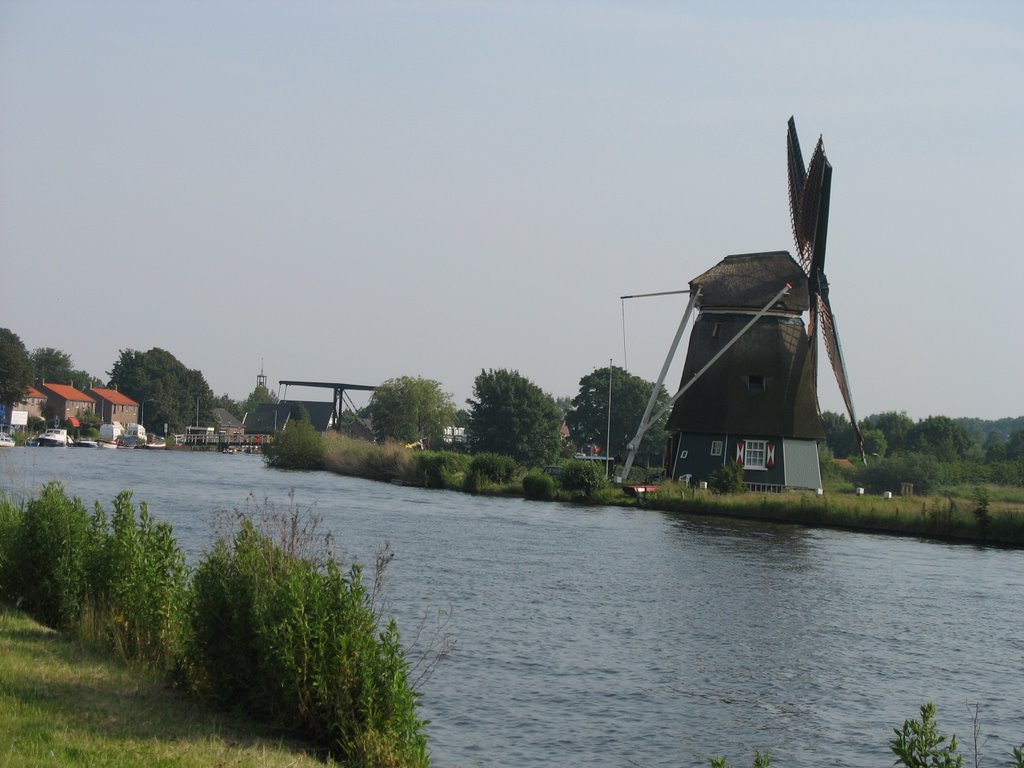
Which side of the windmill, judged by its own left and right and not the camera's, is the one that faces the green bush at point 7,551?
right

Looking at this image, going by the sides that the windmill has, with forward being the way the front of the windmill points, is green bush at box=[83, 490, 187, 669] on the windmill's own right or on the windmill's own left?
on the windmill's own right

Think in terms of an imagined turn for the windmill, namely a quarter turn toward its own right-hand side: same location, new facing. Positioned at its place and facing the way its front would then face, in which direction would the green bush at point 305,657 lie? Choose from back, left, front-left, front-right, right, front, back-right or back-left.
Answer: front

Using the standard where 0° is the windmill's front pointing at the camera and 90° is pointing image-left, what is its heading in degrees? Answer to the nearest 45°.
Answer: approximately 270°

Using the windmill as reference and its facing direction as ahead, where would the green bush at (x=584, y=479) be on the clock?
The green bush is roughly at 7 o'clock from the windmill.

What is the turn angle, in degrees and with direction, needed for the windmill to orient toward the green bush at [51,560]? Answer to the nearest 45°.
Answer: approximately 90° to its right
